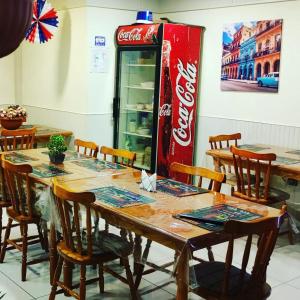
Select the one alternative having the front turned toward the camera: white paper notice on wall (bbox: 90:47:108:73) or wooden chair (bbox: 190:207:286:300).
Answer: the white paper notice on wall

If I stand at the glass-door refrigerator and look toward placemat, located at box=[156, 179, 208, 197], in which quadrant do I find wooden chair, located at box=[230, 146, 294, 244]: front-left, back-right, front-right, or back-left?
front-left

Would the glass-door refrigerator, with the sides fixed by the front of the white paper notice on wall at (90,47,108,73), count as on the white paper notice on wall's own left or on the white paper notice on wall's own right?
on the white paper notice on wall's own left

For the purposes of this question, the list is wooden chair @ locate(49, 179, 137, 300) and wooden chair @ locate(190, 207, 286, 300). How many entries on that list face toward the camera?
0

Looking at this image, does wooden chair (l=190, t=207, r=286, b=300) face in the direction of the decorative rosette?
yes

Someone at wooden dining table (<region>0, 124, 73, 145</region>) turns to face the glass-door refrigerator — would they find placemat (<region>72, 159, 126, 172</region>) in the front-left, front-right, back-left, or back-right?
front-right

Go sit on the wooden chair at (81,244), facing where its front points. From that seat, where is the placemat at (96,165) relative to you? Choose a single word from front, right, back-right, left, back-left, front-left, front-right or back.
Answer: front-left

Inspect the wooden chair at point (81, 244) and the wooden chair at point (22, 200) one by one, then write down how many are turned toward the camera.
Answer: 0

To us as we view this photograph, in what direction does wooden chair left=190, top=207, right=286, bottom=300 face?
facing away from the viewer and to the left of the viewer

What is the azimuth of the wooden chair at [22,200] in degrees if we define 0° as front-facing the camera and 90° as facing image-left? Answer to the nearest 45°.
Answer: approximately 225°

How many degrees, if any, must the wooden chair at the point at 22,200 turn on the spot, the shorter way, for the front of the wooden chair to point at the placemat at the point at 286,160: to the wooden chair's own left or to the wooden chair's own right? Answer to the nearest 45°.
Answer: approximately 45° to the wooden chair's own right

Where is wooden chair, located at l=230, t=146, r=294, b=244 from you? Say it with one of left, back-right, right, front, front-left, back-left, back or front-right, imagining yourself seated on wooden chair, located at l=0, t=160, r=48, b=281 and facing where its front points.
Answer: front-right

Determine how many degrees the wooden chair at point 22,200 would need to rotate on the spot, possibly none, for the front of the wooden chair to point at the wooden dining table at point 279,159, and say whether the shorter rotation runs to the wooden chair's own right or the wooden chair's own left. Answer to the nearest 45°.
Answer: approximately 45° to the wooden chair's own right

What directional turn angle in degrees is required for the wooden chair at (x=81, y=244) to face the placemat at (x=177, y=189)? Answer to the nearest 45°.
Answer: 0° — it already faces it

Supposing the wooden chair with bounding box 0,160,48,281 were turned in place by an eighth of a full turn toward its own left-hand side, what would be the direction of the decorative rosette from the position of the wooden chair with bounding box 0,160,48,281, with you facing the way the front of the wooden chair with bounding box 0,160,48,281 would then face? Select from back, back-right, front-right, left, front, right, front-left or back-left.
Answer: front

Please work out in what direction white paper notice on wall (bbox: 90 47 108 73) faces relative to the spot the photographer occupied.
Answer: facing the viewer

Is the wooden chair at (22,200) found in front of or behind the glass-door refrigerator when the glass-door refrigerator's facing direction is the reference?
in front

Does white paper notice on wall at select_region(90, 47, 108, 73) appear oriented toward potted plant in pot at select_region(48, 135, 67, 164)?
yes

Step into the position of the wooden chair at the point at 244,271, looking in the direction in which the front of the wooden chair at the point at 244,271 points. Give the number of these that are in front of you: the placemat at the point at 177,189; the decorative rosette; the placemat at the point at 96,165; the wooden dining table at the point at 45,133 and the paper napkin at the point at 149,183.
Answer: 5

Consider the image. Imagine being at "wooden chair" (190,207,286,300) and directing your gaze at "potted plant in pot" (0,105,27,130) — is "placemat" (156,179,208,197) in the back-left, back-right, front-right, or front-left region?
front-right
